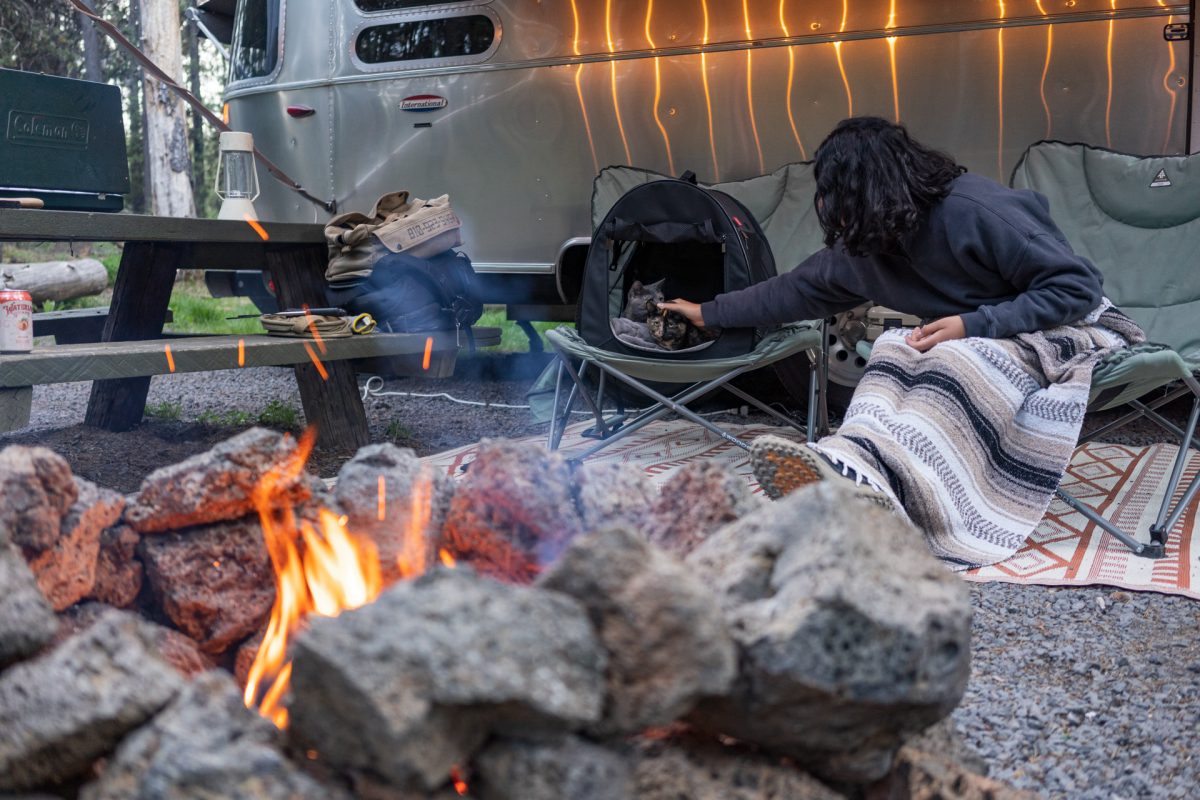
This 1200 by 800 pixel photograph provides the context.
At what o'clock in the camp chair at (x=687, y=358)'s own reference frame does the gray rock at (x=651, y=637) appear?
The gray rock is roughly at 12 o'clock from the camp chair.

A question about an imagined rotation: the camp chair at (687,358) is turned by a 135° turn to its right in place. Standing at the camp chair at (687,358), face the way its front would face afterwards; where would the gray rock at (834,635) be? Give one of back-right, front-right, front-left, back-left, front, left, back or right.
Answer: back-left

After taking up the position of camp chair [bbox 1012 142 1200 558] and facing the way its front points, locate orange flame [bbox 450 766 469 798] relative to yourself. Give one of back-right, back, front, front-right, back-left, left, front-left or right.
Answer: front-left

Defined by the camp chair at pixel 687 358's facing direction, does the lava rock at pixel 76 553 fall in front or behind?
in front

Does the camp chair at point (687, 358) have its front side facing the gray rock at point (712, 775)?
yes

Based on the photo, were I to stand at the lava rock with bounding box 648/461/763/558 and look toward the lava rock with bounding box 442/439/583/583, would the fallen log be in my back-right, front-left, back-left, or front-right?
front-right

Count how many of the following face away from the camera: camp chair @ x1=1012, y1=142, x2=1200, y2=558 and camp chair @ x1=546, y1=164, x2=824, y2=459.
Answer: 0

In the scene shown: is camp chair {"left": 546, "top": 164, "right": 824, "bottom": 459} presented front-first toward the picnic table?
no

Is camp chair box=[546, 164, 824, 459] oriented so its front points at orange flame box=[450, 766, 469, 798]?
yes

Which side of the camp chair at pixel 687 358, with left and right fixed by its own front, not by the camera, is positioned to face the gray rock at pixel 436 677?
front

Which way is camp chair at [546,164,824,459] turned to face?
toward the camera

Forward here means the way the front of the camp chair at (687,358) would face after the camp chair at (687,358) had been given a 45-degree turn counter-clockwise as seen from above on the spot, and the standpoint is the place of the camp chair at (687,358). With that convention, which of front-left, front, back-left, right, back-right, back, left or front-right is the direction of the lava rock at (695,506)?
front-right

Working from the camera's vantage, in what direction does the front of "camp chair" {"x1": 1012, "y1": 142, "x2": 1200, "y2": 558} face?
facing the viewer and to the left of the viewer

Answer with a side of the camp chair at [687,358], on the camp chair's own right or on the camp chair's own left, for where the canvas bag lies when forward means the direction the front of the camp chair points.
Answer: on the camp chair's own right

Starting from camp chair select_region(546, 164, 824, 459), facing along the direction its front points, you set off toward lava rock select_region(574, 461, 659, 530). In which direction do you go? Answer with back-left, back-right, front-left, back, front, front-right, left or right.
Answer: front

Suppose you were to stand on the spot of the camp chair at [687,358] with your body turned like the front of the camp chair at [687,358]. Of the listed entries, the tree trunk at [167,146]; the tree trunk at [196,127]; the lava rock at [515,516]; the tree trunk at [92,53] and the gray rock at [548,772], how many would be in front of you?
2

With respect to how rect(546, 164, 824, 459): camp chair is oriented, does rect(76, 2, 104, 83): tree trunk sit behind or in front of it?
behind
